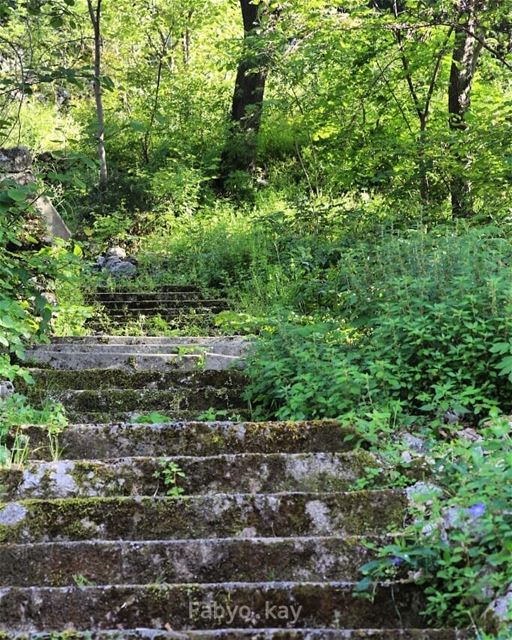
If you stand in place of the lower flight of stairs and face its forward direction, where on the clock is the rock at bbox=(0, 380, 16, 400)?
The rock is roughly at 5 o'clock from the lower flight of stairs.

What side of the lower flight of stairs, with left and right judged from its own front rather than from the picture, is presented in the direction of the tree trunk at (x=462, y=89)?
back

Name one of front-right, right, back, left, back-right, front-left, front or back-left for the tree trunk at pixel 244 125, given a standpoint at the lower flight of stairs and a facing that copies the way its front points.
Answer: back

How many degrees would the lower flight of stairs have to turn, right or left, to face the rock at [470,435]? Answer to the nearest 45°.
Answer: approximately 135° to its left

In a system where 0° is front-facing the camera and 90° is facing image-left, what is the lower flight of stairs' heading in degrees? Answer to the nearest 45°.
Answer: approximately 0°

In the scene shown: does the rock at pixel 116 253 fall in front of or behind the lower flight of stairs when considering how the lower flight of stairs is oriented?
behind

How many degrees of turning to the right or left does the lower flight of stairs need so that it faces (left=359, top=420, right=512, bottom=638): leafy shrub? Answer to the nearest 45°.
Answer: approximately 45° to its left

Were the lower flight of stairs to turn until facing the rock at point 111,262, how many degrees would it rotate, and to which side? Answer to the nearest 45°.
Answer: approximately 180°

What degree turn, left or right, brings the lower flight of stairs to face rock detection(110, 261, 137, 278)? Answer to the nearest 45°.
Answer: approximately 180°
